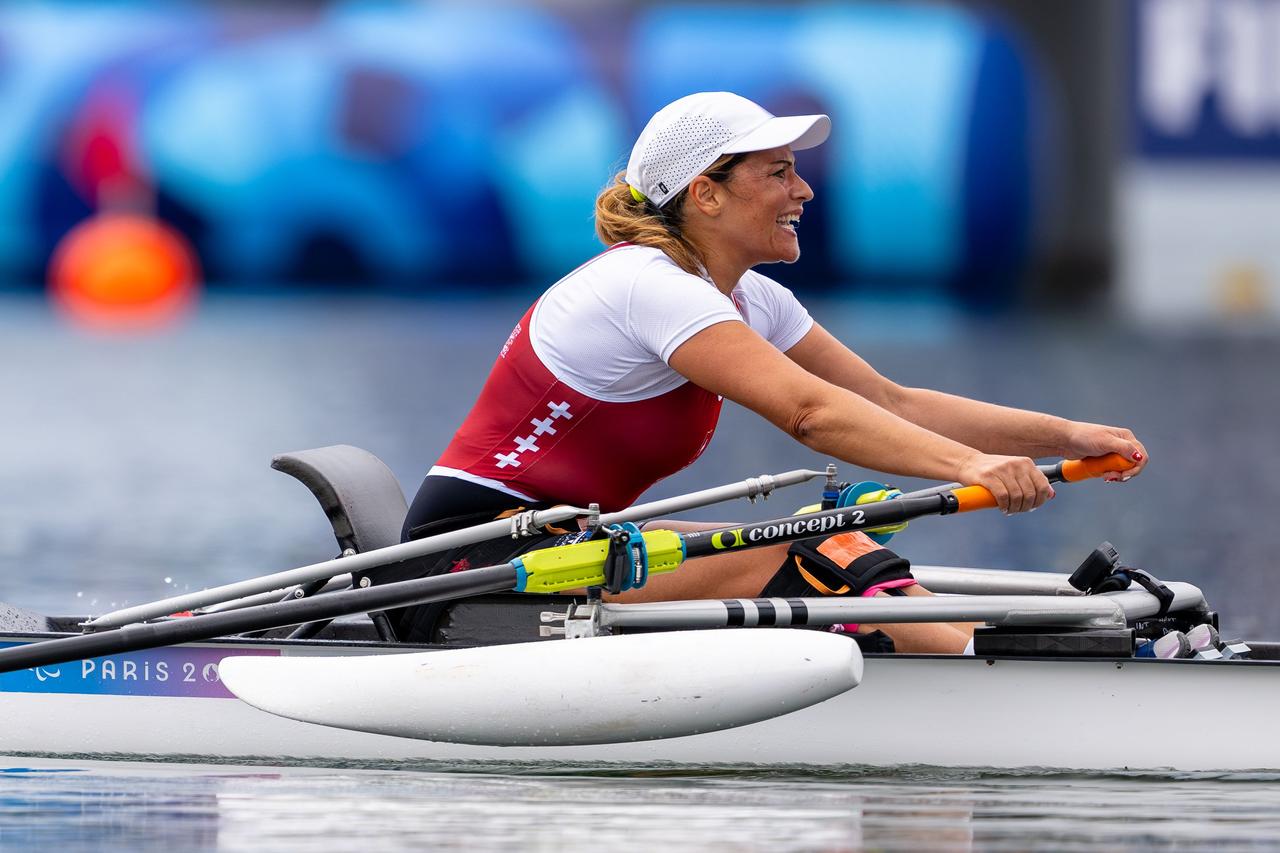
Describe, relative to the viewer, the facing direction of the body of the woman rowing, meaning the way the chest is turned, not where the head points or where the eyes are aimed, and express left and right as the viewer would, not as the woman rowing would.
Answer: facing to the right of the viewer

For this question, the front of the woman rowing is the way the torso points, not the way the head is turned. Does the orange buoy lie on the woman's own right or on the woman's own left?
on the woman's own left

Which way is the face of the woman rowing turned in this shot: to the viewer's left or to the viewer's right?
to the viewer's right
